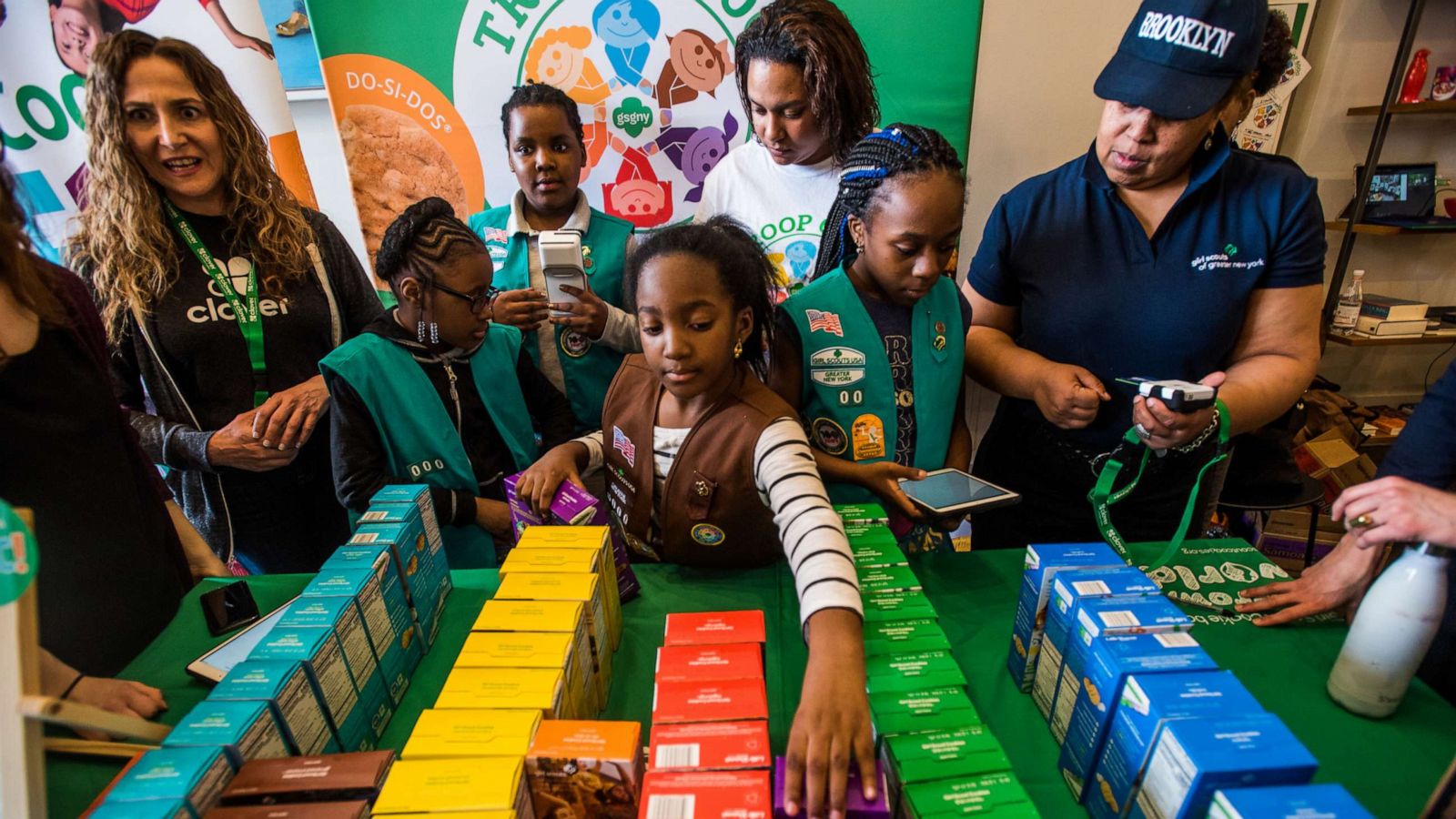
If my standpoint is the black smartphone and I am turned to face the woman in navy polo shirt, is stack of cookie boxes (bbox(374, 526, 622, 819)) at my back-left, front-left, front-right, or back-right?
front-right

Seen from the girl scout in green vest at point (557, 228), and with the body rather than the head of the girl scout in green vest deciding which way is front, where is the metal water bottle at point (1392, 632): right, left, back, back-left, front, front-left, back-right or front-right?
front-left

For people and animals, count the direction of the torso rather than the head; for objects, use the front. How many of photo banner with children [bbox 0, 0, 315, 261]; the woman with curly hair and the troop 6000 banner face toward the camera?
3

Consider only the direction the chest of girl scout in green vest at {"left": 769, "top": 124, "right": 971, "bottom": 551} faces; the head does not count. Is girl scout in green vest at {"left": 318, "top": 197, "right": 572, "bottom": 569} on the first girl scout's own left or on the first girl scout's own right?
on the first girl scout's own right

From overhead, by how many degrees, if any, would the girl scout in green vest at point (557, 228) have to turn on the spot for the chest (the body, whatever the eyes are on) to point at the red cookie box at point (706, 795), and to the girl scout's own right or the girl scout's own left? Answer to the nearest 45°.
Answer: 0° — they already face it

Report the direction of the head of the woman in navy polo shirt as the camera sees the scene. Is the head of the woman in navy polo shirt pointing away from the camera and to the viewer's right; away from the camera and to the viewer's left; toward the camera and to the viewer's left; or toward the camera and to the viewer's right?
toward the camera and to the viewer's left

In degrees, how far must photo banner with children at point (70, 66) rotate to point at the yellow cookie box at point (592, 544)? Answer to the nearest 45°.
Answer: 0° — it already faces it

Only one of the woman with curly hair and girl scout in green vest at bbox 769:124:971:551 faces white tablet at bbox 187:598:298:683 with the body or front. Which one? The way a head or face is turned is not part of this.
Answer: the woman with curly hair

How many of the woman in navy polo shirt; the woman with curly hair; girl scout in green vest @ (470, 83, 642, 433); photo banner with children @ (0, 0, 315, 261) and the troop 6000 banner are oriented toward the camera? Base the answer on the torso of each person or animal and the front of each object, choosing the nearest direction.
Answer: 5

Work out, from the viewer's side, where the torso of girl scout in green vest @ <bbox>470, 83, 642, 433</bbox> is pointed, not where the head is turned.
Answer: toward the camera

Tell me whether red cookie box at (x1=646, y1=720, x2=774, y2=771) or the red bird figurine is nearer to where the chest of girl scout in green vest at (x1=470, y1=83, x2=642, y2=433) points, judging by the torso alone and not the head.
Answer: the red cookie box

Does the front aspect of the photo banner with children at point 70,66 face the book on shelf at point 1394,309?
no

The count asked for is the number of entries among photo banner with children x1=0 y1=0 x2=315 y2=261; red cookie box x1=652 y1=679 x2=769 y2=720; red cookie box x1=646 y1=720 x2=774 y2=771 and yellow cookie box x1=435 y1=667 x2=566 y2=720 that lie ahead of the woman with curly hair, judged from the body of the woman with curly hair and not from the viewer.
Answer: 3

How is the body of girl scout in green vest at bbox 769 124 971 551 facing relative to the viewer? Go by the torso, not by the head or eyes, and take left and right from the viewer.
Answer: facing the viewer and to the right of the viewer

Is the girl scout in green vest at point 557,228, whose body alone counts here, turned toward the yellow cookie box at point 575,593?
yes

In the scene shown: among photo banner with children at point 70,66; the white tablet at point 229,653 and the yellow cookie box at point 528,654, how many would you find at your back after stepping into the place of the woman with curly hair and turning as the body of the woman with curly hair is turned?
1

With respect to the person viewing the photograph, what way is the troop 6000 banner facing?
facing the viewer

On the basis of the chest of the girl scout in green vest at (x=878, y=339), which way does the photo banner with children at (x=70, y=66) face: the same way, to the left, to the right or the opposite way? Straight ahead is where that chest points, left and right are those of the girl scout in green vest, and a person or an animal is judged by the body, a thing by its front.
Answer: the same way

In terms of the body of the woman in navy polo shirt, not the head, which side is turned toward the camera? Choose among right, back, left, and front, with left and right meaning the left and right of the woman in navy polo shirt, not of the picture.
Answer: front
